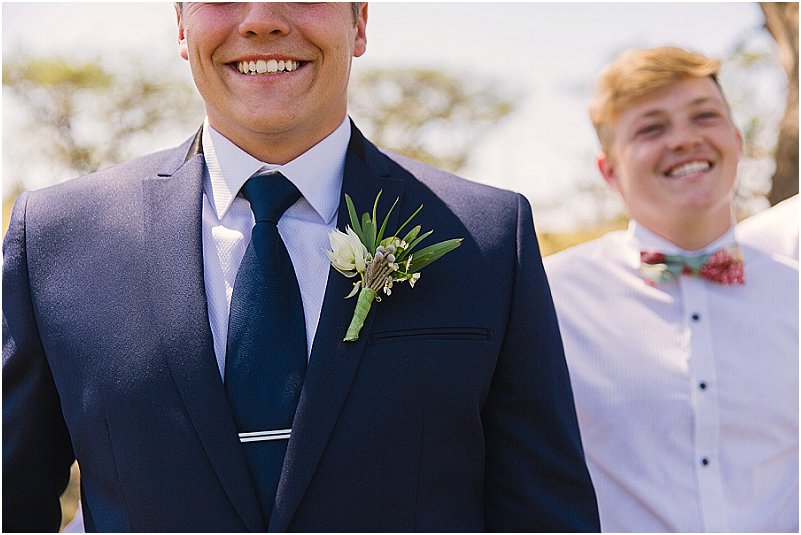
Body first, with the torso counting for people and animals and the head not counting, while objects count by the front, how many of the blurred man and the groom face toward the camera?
2

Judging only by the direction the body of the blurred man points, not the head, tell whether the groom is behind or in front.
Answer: in front

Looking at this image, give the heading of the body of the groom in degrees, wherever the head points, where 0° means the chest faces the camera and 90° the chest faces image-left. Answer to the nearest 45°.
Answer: approximately 0°

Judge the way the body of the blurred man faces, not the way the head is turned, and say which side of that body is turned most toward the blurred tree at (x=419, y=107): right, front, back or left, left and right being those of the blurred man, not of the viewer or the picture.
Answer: back

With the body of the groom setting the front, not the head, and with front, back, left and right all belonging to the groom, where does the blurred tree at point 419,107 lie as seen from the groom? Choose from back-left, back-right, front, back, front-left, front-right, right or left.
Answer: back

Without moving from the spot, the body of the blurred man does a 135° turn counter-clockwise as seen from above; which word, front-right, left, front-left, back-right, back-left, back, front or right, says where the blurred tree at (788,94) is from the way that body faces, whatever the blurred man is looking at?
front-left

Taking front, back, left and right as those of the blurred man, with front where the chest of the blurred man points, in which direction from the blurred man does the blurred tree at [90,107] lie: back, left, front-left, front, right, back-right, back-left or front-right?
back-right

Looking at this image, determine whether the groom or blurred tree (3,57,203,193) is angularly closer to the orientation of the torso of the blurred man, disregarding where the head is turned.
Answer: the groom

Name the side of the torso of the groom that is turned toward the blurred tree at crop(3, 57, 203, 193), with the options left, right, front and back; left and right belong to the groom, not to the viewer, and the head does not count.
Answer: back
